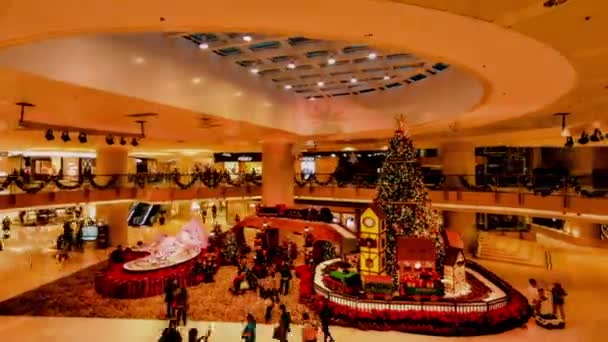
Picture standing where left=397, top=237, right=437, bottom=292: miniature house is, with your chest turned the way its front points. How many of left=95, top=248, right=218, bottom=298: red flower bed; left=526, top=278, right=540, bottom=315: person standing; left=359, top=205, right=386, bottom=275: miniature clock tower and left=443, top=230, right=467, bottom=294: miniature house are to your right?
2

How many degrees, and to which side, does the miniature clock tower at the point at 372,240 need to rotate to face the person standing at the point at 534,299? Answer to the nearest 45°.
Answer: approximately 90° to its left

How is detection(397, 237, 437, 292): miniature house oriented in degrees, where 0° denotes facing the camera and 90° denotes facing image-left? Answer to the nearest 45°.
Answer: approximately 0°

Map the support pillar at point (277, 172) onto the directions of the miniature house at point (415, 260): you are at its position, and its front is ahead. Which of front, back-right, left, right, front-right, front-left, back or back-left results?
back-right

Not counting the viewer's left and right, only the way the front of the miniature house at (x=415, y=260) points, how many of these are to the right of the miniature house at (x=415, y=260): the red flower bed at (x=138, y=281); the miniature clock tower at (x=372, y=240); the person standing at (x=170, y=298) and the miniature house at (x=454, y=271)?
3

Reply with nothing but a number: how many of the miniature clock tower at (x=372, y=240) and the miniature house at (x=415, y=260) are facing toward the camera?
2

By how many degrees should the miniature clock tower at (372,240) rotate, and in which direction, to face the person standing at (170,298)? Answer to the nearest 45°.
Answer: approximately 90° to its right

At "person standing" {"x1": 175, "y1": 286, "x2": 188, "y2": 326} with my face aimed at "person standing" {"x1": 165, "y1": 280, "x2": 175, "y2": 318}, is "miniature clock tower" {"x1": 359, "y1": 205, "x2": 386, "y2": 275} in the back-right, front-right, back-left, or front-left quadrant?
back-right

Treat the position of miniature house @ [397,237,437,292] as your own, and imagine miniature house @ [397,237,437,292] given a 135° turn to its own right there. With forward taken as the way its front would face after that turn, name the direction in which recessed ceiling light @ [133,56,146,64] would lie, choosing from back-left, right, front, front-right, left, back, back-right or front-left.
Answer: left

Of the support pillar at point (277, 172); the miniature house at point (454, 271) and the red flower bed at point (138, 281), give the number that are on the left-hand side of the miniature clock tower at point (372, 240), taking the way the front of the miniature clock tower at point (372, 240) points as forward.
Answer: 1
